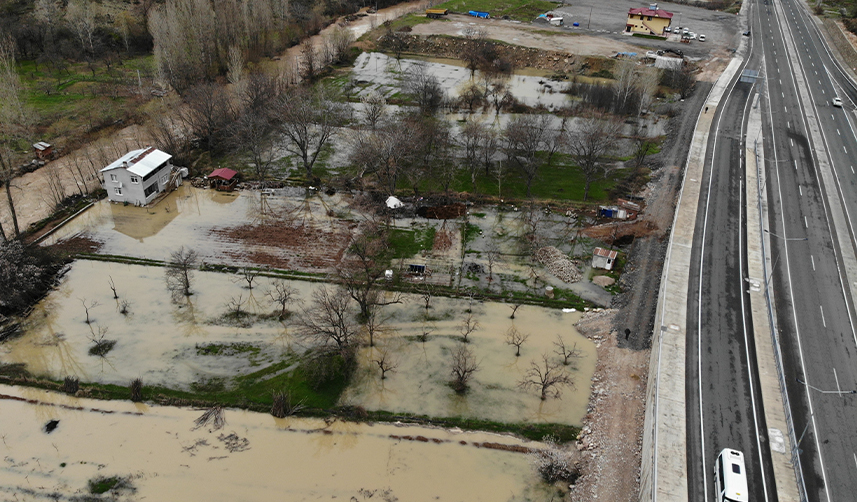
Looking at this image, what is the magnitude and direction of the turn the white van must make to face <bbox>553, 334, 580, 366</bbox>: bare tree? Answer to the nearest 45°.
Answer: approximately 135° to its right

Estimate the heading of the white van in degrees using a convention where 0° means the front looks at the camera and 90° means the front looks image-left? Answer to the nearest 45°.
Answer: approximately 0°

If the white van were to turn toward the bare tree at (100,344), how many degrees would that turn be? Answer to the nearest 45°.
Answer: approximately 90° to its right

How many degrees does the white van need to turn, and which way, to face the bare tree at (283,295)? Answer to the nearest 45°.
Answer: approximately 90° to its right

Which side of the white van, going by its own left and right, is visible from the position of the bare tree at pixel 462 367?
right

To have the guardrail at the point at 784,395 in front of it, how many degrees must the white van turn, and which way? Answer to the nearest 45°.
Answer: approximately 180°

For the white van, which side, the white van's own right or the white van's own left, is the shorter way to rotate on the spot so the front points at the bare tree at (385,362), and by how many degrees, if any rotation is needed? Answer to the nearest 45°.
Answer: approximately 90° to the white van's own right

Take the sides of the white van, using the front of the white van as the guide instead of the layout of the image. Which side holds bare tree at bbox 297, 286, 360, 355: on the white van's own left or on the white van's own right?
on the white van's own right

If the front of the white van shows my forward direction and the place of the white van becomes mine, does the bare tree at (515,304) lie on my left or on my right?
on my right
